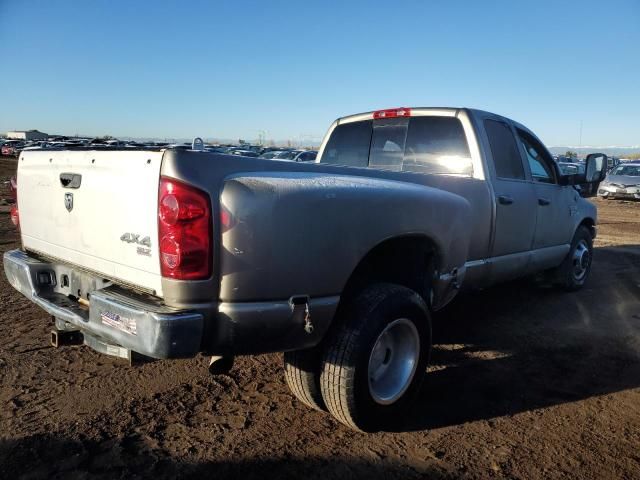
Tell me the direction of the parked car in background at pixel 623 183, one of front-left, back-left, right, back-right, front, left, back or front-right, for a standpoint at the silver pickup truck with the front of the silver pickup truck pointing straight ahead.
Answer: front

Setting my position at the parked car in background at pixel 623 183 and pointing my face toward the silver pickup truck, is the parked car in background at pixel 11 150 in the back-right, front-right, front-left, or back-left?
front-right

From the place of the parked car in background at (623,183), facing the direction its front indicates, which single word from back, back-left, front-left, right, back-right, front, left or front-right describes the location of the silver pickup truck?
front-left

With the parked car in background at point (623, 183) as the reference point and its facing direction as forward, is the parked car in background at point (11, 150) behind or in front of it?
in front

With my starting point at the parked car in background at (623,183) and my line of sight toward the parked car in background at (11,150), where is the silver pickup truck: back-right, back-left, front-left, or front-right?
front-left

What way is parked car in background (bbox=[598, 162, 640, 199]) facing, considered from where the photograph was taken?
facing the viewer and to the left of the viewer

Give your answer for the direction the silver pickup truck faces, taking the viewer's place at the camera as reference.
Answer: facing away from the viewer and to the right of the viewer

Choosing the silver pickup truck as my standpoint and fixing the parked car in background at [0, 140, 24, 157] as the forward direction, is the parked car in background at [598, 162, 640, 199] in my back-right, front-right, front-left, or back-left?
front-right

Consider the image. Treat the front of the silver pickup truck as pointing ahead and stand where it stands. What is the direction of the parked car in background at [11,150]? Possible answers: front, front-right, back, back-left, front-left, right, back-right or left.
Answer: left
